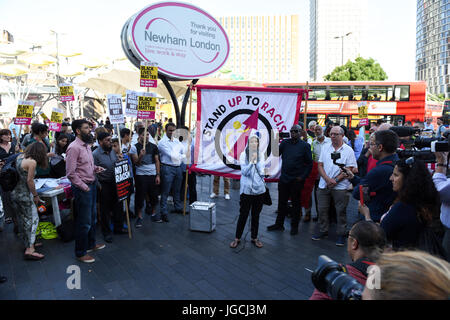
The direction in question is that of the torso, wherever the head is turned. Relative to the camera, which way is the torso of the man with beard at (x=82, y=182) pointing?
to the viewer's right

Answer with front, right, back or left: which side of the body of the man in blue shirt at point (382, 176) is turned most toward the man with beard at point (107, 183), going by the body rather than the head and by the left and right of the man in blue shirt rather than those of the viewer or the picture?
front

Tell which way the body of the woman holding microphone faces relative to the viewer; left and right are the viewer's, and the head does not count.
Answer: facing the viewer

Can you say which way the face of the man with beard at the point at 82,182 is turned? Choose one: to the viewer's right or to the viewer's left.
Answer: to the viewer's right

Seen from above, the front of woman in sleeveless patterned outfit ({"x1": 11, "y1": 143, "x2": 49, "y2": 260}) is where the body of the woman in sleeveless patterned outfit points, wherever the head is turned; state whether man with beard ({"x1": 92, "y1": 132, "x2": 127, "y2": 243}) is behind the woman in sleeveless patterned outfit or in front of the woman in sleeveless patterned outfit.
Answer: in front

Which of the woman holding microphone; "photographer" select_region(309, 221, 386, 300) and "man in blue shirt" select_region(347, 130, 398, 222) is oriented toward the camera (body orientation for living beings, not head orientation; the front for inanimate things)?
the woman holding microphone

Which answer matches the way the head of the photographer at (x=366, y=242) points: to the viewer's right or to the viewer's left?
to the viewer's left

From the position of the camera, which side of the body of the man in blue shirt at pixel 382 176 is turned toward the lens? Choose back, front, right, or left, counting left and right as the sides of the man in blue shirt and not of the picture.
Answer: left

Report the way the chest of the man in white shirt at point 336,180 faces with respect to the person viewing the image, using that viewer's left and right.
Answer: facing the viewer and to the left of the viewer

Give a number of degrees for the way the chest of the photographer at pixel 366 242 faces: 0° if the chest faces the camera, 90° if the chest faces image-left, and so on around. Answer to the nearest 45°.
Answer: approximately 135°

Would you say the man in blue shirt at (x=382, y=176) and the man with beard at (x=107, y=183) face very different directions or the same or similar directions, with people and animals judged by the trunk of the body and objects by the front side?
very different directions
